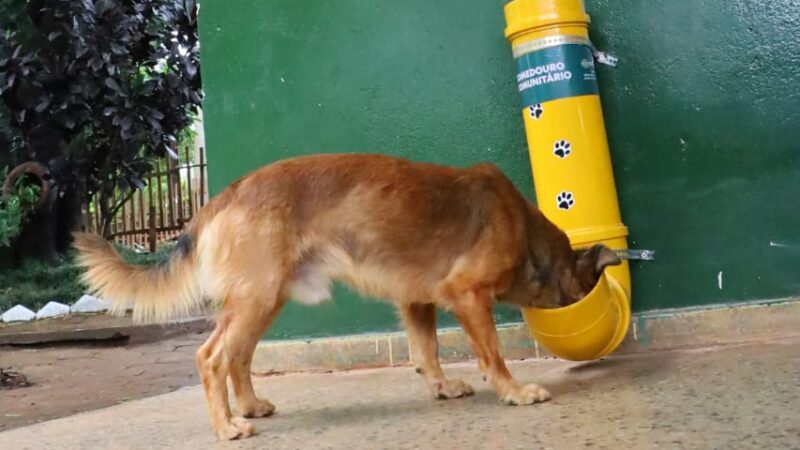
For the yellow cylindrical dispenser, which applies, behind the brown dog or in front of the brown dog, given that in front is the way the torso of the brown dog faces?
in front

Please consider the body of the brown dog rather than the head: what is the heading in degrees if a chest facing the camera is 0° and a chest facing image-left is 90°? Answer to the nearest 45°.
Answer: approximately 270°
